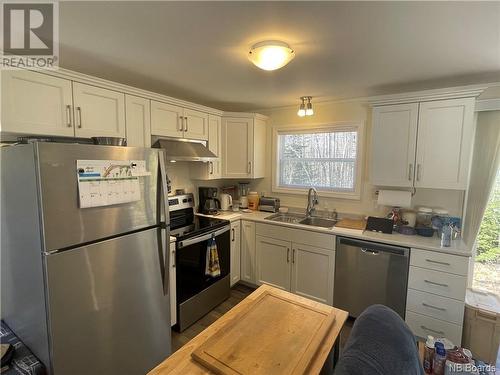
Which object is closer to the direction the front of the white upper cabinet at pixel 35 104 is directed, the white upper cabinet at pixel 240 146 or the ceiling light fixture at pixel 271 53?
the ceiling light fixture

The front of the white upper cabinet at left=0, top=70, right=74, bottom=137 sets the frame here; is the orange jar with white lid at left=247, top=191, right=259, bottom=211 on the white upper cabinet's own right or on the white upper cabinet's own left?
on the white upper cabinet's own left

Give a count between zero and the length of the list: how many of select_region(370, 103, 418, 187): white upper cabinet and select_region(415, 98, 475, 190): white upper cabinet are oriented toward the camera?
2
